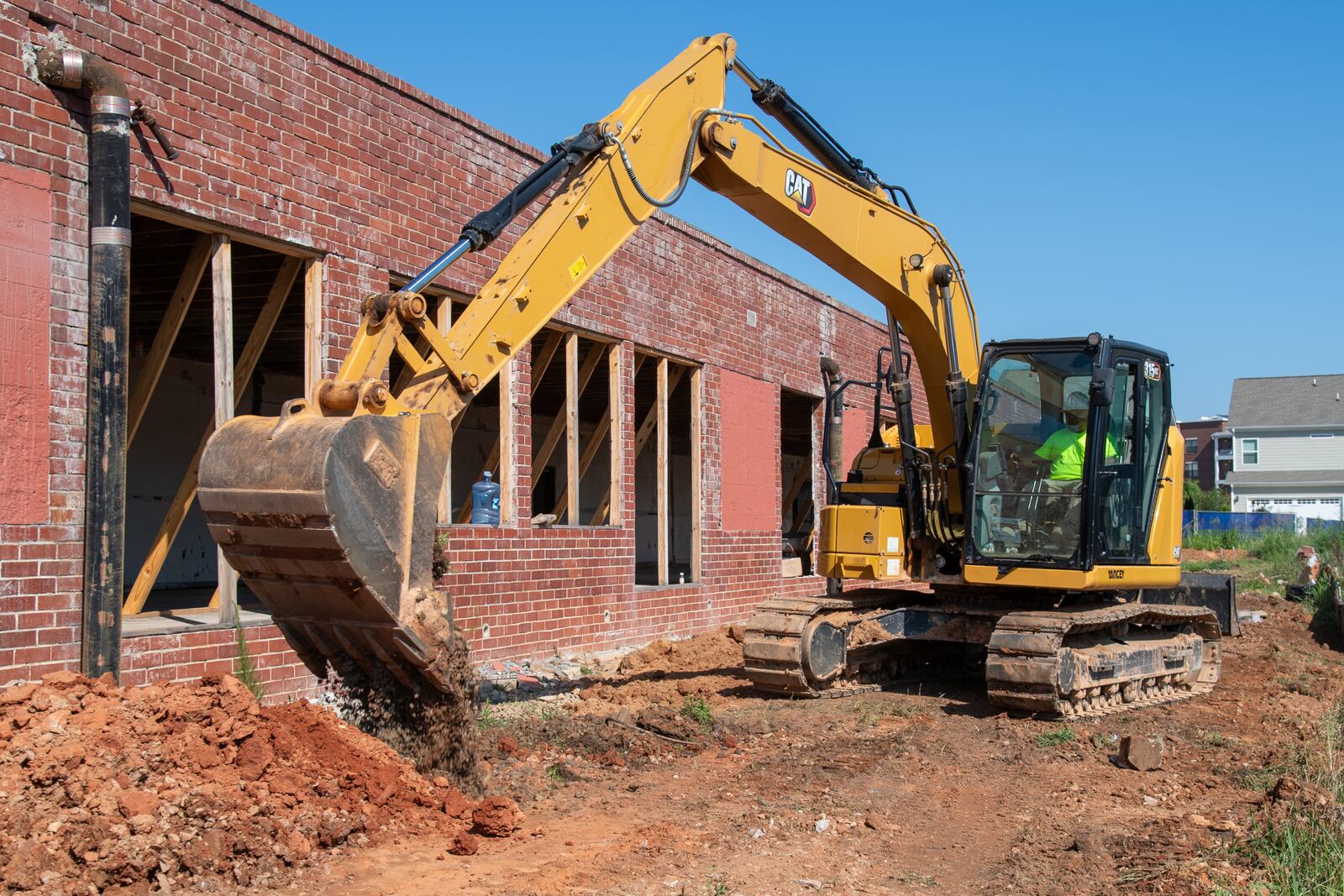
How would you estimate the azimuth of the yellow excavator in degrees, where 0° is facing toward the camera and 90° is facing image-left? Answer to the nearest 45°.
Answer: approximately 45°

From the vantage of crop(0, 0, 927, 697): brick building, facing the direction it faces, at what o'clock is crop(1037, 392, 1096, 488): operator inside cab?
The operator inside cab is roughly at 11 o'clock from the brick building.

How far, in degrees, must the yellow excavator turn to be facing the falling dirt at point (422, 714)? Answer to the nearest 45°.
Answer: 0° — it already faces it

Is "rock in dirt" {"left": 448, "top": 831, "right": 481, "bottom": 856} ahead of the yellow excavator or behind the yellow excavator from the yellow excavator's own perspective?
ahead

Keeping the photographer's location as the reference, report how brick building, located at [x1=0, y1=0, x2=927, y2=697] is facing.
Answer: facing the viewer and to the right of the viewer

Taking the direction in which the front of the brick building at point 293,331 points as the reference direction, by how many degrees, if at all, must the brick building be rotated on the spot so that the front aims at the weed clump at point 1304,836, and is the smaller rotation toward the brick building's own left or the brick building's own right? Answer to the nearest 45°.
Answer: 0° — it already faces it

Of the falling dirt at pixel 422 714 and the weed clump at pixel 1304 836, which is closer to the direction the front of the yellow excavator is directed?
the falling dirt

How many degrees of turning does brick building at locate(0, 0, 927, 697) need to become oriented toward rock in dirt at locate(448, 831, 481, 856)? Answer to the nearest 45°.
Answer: approximately 45° to its right

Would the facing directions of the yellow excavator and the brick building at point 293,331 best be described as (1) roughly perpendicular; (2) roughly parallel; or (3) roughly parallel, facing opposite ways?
roughly perpendicular
